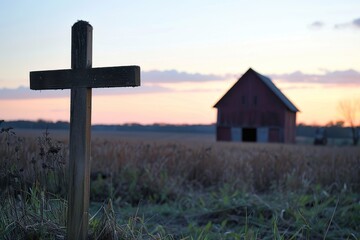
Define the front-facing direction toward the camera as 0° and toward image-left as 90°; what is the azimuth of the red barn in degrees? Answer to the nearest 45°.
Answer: approximately 0°

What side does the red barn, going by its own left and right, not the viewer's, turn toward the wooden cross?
front
